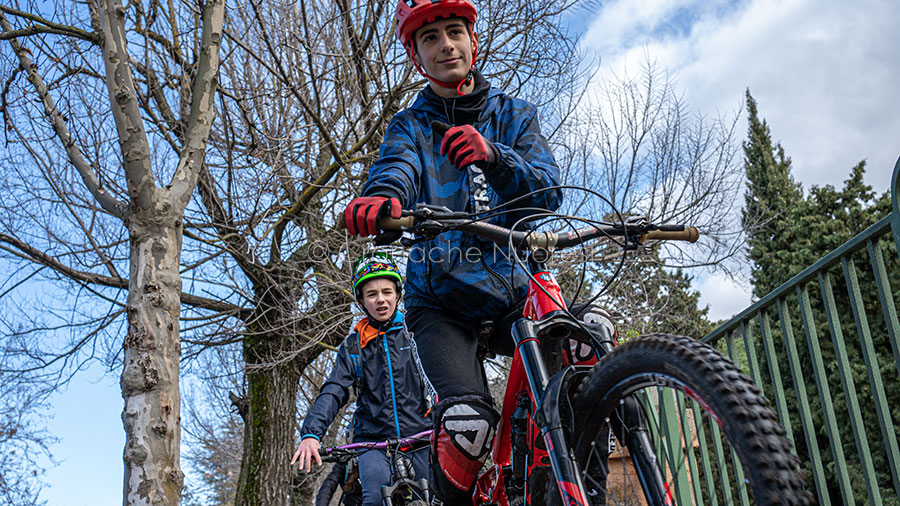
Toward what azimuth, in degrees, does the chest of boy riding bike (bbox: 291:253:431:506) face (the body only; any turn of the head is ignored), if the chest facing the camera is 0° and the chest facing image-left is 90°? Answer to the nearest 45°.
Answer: approximately 0°

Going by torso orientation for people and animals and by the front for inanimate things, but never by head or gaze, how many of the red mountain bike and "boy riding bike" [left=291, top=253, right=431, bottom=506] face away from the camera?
0

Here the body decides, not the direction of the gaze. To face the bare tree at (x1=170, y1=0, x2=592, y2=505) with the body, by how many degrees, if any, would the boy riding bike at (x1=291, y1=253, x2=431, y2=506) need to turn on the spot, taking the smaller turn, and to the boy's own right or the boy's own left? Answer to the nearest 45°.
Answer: approximately 180°

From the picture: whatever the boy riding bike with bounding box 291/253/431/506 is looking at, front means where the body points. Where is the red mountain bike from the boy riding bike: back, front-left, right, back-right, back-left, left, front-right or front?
front

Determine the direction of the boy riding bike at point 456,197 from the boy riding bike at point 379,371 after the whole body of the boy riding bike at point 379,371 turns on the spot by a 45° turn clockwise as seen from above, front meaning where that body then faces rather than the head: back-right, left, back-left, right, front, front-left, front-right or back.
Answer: front-left

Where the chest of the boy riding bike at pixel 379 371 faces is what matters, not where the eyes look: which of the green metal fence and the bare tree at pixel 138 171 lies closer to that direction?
the green metal fence

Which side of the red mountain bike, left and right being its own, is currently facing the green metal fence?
left

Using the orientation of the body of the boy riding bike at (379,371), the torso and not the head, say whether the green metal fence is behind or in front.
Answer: in front
